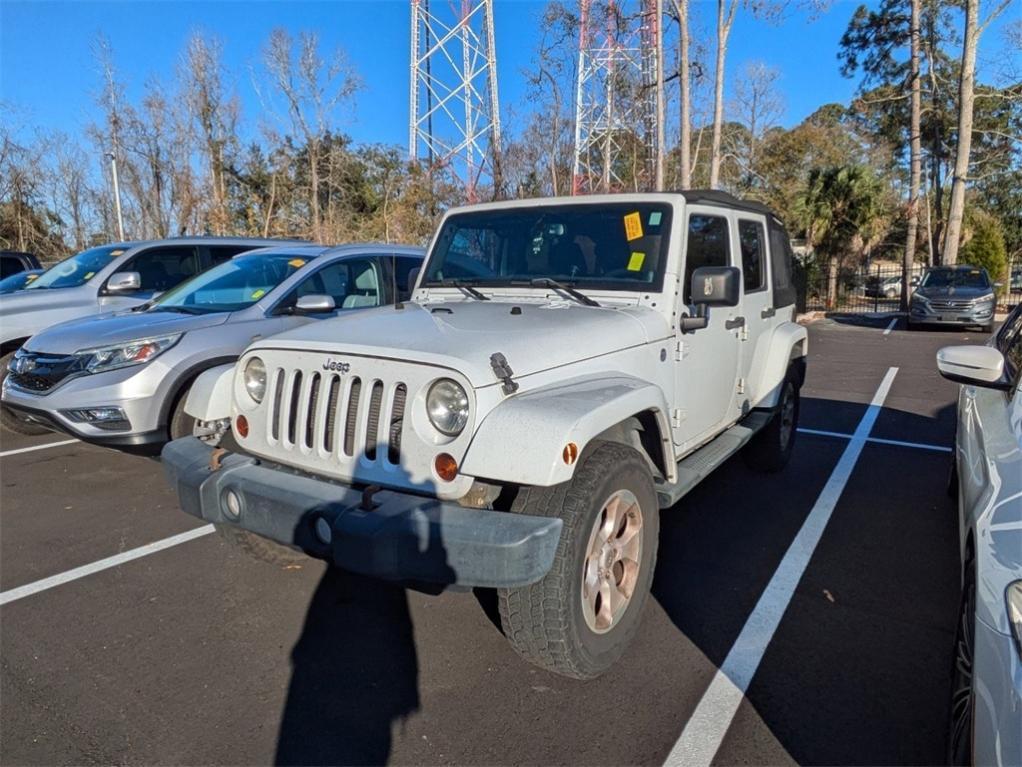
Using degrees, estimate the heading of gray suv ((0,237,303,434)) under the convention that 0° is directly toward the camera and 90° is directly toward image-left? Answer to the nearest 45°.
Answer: approximately 45°

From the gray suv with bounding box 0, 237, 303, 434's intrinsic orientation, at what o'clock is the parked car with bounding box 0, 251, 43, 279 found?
The parked car is roughly at 4 o'clock from the gray suv.

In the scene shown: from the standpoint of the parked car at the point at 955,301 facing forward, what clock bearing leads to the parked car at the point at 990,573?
the parked car at the point at 990,573 is roughly at 12 o'clock from the parked car at the point at 955,301.

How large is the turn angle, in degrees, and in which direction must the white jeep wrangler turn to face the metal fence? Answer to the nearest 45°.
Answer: approximately 180°

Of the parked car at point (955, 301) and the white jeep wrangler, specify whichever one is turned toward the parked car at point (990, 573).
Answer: the parked car at point (955, 301)
